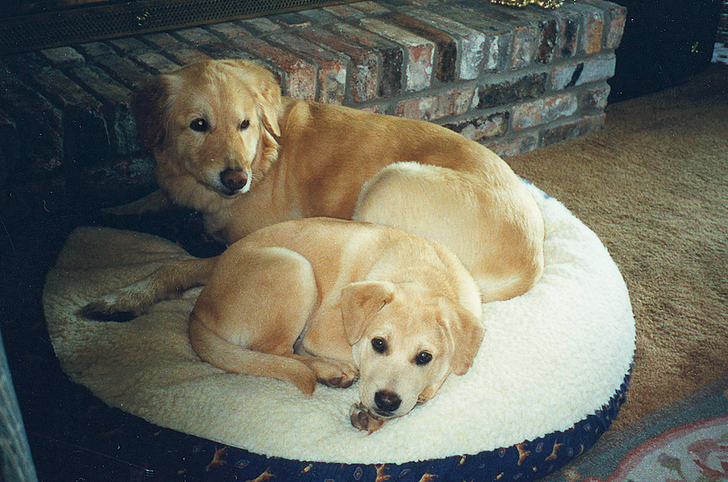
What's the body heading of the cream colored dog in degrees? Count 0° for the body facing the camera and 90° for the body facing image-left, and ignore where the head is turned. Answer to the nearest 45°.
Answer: approximately 315°

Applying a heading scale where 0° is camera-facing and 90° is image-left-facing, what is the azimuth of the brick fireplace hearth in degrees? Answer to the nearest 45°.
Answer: approximately 315°
